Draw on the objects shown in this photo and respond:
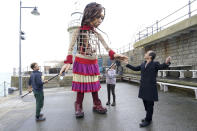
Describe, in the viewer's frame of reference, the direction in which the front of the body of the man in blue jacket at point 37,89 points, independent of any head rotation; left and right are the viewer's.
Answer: facing to the right of the viewer

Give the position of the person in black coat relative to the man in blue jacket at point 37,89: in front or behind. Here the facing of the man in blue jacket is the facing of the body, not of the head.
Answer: in front

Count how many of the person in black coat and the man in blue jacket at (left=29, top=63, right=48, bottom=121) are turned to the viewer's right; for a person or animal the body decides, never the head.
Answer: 1

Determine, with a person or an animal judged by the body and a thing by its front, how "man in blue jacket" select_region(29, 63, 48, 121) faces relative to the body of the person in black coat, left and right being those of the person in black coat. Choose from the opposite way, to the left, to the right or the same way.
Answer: the opposite way

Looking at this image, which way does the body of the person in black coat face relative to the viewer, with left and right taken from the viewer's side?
facing the viewer and to the left of the viewer
